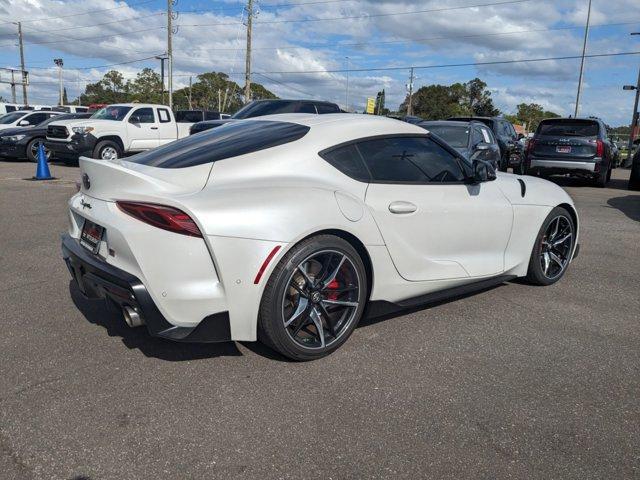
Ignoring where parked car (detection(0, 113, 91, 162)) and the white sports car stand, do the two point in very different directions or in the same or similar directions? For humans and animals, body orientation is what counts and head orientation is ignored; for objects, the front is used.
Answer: very different directions

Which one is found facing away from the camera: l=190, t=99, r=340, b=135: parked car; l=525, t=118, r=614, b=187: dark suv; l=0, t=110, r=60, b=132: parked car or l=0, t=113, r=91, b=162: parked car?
the dark suv

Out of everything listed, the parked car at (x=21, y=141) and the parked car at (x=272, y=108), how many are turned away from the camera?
0

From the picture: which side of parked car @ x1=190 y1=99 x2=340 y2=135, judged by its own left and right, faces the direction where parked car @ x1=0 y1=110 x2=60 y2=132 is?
right

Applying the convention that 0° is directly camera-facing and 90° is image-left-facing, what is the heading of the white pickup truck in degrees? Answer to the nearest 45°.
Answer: approximately 45°

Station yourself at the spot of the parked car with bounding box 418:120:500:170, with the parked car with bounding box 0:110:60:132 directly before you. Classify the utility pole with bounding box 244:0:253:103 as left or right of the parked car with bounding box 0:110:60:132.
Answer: right

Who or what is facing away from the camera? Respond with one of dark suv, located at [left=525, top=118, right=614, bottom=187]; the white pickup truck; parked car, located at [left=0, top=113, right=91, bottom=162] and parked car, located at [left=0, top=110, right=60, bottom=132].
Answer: the dark suv

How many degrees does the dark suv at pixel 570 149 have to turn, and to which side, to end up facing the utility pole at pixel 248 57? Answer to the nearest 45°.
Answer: approximately 45° to its left

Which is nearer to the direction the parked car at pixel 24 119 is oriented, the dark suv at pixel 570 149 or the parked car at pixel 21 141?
the parked car

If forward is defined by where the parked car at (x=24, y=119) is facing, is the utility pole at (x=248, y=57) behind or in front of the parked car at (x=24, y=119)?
behind

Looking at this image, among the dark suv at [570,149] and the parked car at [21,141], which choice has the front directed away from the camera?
the dark suv

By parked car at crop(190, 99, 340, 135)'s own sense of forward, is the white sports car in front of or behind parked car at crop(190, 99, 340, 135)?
in front

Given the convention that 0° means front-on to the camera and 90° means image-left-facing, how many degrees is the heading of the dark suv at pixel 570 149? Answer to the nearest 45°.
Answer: approximately 180°
